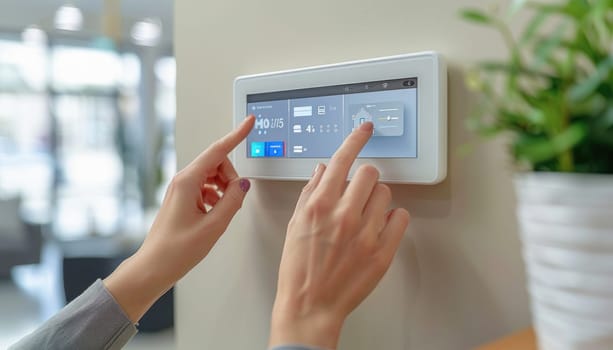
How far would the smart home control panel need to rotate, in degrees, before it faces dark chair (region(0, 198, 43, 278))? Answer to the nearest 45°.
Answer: approximately 90° to its right

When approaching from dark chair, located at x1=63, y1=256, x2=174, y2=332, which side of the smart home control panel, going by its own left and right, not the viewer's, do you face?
right

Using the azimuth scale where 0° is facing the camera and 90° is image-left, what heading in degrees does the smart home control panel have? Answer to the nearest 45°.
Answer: approximately 45°
